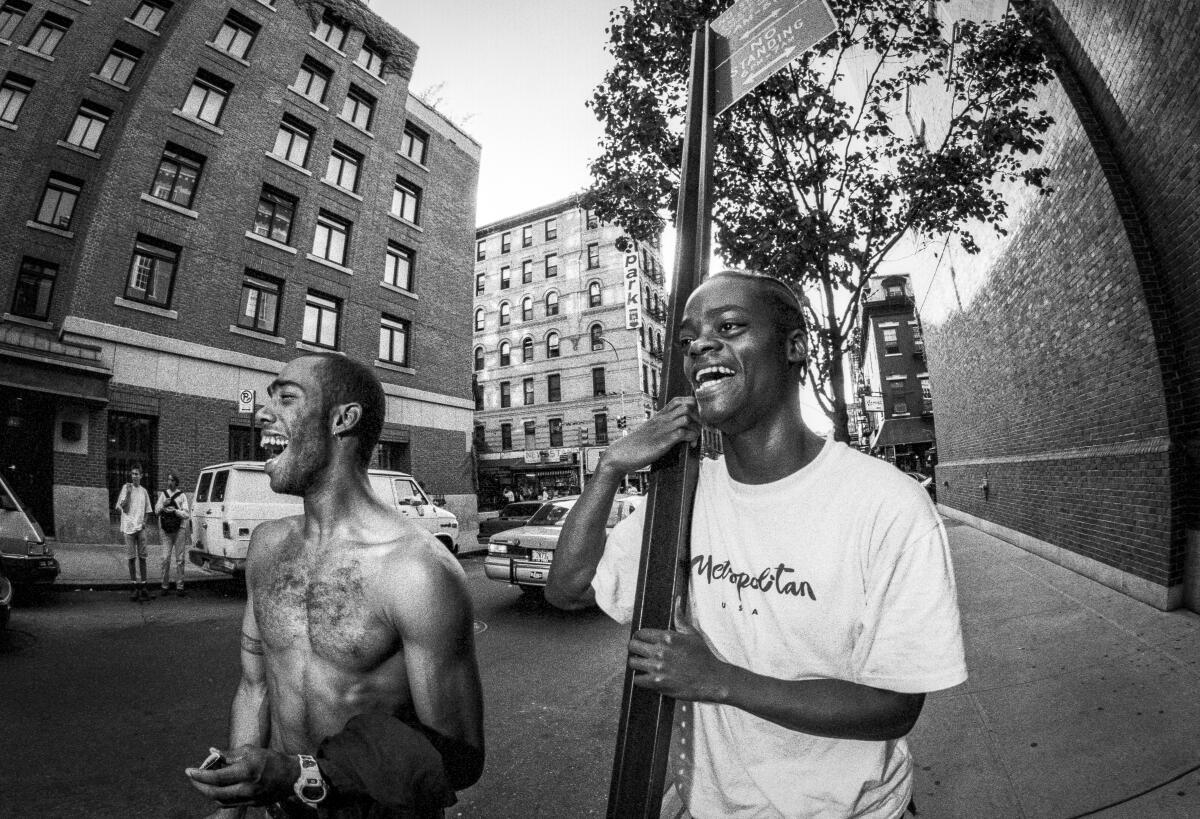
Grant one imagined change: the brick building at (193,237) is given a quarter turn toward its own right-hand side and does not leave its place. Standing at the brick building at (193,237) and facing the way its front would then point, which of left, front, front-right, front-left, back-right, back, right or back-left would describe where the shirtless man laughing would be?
front-left

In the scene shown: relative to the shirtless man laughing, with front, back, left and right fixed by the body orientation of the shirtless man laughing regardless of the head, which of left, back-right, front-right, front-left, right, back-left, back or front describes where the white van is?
back-right

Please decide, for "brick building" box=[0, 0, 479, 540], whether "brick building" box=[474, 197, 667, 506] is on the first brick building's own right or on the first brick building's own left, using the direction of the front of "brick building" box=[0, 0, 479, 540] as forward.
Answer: on the first brick building's own left

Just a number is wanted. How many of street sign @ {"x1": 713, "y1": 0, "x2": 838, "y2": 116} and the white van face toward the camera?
1

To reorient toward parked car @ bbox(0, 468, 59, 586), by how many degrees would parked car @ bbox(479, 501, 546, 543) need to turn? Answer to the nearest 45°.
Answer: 0° — it already faces it

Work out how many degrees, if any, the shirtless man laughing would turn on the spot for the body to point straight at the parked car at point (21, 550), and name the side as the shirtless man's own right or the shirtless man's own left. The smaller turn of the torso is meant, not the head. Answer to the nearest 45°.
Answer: approximately 90° to the shirtless man's own right

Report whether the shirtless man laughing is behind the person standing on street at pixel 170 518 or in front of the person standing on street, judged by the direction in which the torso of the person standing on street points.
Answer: in front

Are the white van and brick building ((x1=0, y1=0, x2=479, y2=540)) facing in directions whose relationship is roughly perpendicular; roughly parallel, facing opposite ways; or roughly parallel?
roughly perpendicular

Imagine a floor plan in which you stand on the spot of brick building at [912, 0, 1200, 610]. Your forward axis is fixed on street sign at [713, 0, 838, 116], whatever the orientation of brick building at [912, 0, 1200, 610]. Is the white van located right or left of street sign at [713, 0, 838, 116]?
right
